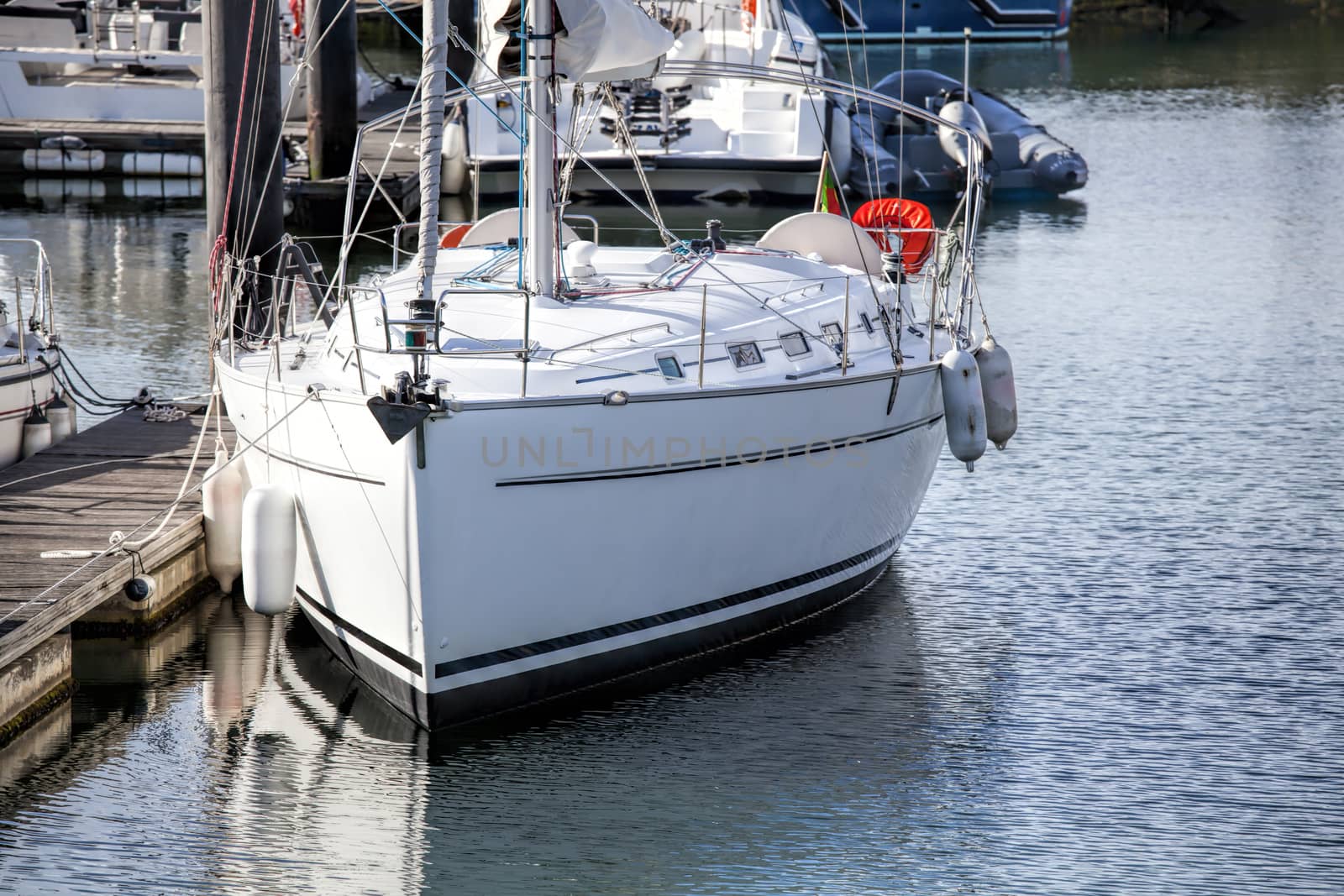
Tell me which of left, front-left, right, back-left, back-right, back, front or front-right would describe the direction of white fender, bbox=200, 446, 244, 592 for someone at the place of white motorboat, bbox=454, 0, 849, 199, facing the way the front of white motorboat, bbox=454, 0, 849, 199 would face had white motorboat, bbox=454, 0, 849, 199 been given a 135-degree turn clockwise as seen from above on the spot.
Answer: front-right

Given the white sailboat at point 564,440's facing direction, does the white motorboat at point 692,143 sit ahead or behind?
behind

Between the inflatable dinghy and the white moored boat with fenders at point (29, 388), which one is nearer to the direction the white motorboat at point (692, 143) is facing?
the inflatable dinghy

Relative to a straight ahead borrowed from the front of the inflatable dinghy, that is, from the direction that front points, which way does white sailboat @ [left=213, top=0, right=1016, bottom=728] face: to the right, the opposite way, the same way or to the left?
to the left

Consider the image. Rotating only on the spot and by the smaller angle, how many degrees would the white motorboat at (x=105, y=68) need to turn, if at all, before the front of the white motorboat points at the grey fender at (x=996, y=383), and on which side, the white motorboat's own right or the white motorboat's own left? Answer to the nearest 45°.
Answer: approximately 180°

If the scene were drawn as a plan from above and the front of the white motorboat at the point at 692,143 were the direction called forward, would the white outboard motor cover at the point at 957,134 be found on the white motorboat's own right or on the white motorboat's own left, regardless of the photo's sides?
on the white motorboat's own right

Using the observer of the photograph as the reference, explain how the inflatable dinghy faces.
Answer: facing away from the viewer and to the left of the viewer

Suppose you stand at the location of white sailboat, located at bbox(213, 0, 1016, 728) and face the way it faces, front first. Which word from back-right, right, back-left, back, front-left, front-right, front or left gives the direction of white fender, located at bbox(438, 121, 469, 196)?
back-right

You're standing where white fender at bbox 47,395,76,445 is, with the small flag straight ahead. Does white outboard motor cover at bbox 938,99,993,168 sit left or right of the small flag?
left

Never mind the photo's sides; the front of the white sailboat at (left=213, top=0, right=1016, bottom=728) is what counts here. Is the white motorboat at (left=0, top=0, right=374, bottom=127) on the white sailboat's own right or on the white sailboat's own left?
on the white sailboat's own right

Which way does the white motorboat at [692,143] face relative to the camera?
away from the camera

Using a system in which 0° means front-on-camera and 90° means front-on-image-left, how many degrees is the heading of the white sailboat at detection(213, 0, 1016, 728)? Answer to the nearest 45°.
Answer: approximately 45°
